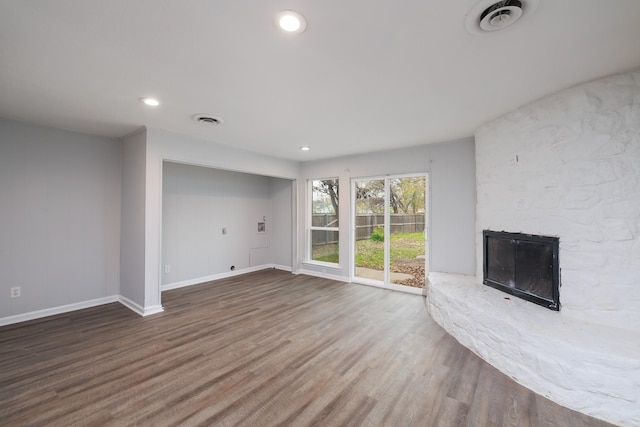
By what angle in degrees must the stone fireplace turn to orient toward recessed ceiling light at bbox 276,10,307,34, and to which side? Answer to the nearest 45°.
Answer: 0° — it already faces it

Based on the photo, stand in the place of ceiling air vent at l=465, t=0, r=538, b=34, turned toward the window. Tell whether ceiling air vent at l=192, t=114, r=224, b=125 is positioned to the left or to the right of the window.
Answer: left

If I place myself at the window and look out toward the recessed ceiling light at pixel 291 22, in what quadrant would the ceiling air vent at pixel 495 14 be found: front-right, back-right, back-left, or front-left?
front-left

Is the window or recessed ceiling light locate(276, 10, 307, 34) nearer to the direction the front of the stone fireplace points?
the recessed ceiling light

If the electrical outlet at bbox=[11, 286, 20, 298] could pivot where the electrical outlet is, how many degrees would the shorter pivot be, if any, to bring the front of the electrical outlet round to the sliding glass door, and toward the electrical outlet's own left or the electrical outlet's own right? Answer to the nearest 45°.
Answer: approximately 45° to the electrical outlet's own left

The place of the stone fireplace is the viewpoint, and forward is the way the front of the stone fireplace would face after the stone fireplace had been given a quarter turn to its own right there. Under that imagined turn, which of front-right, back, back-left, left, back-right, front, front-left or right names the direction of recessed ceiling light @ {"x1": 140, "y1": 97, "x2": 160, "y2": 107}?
left

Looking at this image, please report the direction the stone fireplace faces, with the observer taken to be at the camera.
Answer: facing the viewer and to the left of the viewer

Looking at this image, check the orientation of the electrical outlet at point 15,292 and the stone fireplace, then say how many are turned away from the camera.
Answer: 0

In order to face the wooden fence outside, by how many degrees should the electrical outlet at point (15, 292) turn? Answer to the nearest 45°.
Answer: approximately 45° to its left

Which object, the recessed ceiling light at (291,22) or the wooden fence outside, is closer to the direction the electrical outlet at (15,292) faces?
the recessed ceiling light

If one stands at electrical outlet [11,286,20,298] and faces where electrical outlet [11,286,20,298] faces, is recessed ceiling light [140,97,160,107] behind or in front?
in front
